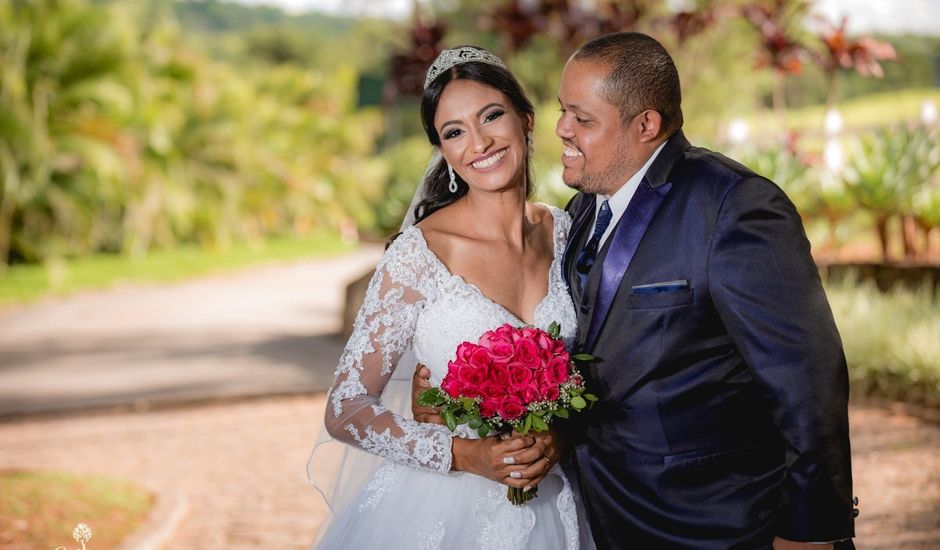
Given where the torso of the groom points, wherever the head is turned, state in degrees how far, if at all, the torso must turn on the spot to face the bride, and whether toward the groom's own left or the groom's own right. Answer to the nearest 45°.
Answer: approximately 90° to the groom's own right

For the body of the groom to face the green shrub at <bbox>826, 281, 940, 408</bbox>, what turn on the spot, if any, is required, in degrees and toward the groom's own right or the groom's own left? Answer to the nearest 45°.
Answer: approximately 135° to the groom's own right

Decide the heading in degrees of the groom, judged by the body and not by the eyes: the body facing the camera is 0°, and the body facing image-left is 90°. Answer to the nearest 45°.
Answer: approximately 45°
